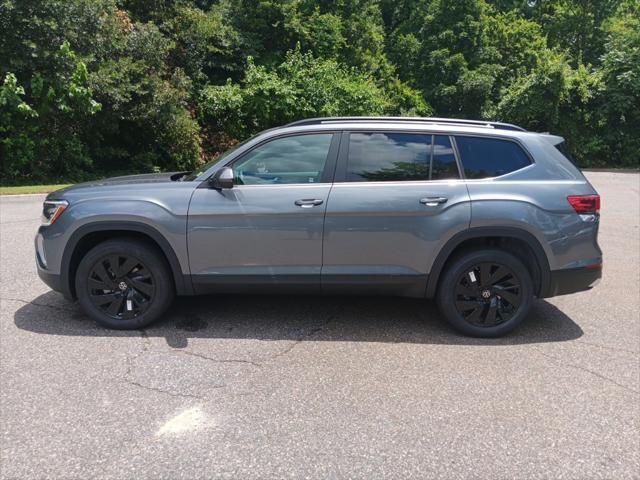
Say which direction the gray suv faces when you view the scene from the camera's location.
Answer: facing to the left of the viewer
